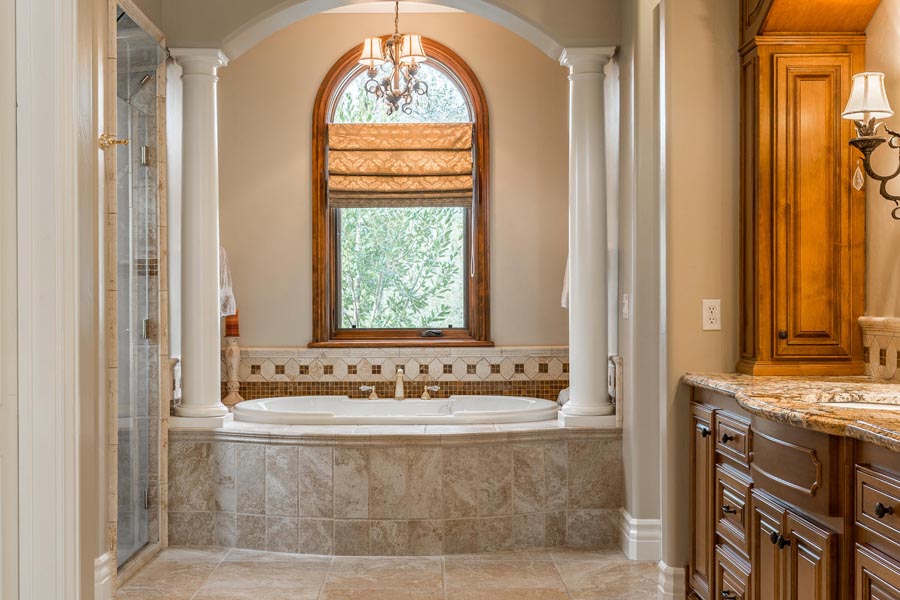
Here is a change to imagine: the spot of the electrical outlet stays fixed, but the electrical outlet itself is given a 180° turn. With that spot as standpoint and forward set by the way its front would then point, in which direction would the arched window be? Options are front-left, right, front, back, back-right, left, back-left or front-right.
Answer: front-left

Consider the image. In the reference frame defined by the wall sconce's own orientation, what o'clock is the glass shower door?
The glass shower door is roughly at 12 o'clock from the wall sconce.

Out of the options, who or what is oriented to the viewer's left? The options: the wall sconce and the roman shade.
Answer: the wall sconce

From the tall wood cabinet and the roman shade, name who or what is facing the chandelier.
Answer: the roman shade

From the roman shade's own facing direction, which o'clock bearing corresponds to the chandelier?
The chandelier is roughly at 12 o'clock from the roman shade.

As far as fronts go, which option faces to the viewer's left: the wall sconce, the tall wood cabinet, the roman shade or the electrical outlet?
the wall sconce

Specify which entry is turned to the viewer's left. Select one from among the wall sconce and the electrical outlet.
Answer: the wall sconce

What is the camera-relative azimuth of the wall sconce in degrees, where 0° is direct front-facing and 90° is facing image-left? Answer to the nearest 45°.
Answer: approximately 90°
